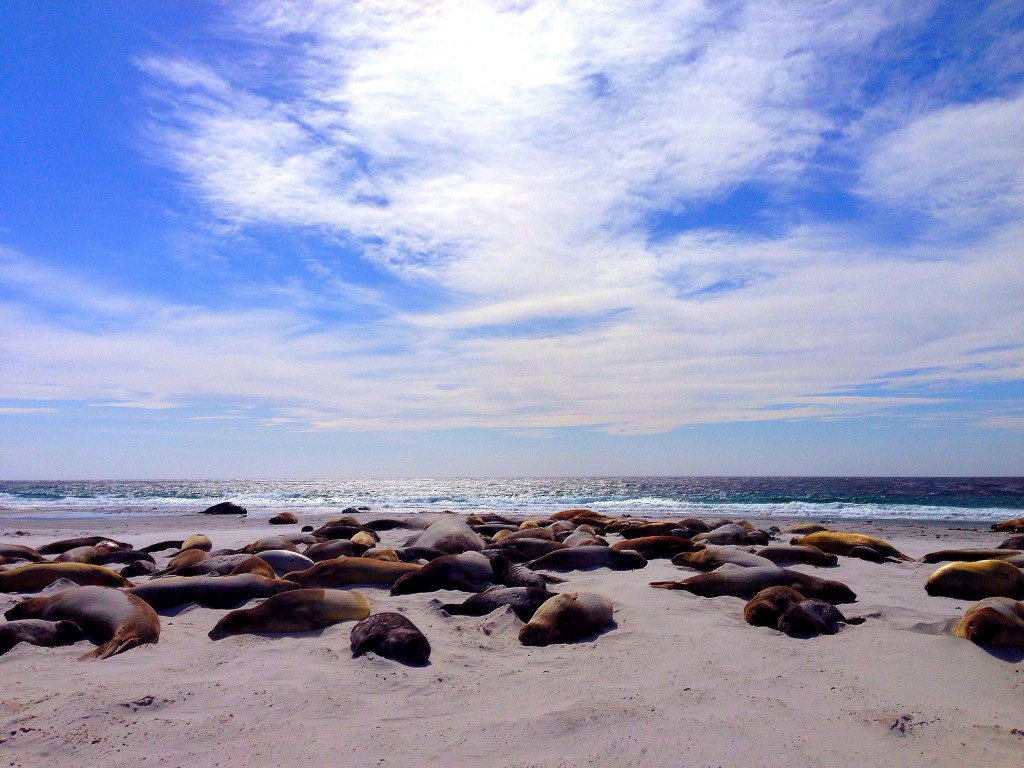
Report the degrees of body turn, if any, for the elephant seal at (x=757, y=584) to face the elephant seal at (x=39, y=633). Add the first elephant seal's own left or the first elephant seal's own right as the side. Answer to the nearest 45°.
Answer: approximately 135° to the first elephant seal's own right

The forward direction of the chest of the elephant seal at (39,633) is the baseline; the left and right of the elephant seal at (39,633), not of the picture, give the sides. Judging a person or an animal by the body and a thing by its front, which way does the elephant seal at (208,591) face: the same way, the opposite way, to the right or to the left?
the opposite way

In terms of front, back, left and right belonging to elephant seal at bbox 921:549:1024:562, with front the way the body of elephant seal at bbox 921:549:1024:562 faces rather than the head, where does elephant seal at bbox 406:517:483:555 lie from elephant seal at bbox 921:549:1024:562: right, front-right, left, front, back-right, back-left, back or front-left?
front-left

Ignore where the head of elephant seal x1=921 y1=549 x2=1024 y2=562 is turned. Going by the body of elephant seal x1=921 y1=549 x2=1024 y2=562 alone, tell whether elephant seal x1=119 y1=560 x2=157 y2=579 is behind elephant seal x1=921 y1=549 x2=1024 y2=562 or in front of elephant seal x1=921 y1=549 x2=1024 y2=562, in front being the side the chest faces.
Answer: in front

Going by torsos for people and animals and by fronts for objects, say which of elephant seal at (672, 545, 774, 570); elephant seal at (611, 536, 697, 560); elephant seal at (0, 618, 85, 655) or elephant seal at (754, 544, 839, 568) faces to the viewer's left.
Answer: elephant seal at (672, 545, 774, 570)

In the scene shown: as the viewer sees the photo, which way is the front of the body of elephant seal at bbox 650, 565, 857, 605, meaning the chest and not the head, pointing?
to the viewer's right

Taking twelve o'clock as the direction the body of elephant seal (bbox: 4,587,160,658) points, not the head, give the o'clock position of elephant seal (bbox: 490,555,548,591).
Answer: elephant seal (bbox: 490,555,548,591) is roughly at 6 o'clock from elephant seal (bbox: 4,587,160,658).

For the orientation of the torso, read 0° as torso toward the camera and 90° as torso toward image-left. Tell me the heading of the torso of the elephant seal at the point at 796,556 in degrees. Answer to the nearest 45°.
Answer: approximately 270°
